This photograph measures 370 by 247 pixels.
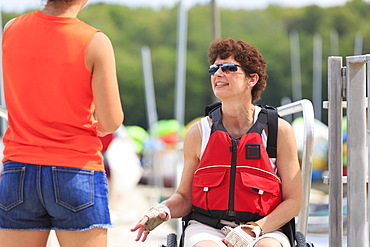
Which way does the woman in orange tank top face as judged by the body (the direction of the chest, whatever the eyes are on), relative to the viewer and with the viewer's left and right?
facing away from the viewer and to the right of the viewer

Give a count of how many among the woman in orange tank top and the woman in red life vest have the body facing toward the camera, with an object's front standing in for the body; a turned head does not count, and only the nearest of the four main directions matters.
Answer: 1

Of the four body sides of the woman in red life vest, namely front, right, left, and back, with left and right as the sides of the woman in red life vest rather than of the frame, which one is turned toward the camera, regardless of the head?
front

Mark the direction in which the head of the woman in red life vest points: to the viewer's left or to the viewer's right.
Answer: to the viewer's left

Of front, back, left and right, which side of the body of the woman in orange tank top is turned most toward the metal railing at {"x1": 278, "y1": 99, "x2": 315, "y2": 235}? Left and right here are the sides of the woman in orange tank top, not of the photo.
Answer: front

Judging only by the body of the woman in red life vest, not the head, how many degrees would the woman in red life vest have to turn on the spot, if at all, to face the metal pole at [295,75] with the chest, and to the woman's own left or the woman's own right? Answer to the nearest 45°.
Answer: approximately 180°

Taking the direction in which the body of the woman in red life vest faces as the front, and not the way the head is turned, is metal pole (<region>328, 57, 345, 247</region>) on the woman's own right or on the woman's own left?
on the woman's own left

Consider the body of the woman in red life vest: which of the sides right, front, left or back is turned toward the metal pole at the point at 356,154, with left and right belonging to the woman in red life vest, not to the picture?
left

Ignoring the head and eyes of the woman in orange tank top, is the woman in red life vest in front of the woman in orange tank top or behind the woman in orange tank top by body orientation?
in front
